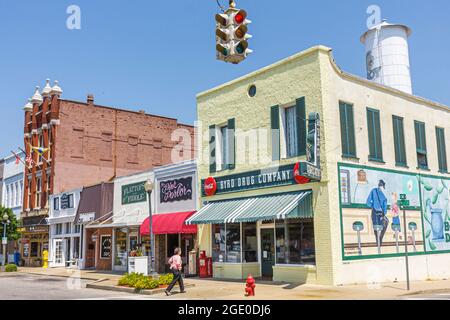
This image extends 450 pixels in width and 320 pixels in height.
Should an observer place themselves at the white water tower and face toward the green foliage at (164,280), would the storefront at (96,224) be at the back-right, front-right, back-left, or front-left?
front-right

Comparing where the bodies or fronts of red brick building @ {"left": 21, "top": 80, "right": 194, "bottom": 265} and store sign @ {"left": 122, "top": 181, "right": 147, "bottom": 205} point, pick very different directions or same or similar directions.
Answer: same or similar directions

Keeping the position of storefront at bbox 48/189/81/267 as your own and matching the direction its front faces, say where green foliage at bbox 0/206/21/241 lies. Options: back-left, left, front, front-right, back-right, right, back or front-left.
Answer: right

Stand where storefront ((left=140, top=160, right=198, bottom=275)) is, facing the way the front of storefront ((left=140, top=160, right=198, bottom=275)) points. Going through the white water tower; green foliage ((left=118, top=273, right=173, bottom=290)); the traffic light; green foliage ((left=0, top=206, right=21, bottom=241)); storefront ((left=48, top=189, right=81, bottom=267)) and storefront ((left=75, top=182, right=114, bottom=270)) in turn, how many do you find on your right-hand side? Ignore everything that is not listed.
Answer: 3

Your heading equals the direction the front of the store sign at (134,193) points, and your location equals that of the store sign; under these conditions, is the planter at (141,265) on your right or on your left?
on your left

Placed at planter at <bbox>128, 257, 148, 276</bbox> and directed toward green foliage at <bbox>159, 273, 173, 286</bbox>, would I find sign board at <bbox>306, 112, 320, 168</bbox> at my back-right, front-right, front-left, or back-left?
front-left

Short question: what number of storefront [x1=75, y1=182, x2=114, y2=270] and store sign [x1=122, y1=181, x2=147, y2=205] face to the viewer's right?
0

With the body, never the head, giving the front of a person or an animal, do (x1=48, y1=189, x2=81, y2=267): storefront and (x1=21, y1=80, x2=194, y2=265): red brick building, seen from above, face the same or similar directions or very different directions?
same or similar directions

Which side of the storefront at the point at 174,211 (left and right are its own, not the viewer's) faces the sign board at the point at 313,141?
left

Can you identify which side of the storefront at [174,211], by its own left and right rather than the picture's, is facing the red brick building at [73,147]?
right

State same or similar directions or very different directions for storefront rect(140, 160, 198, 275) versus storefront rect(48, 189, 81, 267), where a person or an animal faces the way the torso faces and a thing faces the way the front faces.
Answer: same or similar directions

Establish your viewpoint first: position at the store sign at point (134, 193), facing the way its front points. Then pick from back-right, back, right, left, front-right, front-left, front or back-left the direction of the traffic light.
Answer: front-left

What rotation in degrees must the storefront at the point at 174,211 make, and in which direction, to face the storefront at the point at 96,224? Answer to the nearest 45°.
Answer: approximately 90° to its right

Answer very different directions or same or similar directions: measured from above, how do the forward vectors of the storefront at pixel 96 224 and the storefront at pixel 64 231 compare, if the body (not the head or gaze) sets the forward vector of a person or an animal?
same or similar directions

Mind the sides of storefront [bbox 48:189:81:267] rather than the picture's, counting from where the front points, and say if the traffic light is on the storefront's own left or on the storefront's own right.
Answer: on the storefront's own left

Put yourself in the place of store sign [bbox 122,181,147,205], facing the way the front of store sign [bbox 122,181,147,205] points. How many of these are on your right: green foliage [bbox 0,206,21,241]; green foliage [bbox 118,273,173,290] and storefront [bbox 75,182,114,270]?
2

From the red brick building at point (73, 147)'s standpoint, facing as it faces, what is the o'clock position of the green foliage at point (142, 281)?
The green foliage is roughly at 10 o'clock from the red brick building.

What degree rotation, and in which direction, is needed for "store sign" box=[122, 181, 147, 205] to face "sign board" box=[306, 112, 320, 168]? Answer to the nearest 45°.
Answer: approximately 90° to its left

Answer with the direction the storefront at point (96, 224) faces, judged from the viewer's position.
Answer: facing the viewer and to the left of the viewer

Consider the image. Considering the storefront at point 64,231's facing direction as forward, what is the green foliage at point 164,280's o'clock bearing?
The green foliage is roughly at 10 o'clock from the storefront.
